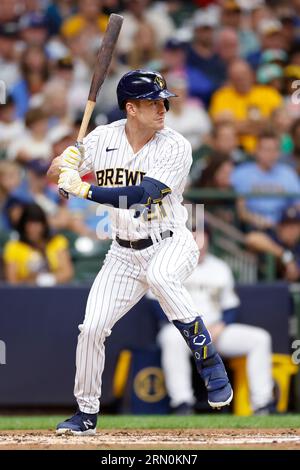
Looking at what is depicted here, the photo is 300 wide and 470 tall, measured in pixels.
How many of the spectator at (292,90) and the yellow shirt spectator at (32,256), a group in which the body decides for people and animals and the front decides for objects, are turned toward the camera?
2

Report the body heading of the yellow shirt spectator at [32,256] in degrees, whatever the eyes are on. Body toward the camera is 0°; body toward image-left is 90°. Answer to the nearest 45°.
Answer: approximately 0°

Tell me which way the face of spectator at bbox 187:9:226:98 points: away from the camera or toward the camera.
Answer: toward the camera

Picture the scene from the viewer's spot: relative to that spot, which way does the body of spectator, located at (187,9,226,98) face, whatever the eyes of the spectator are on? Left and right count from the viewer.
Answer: facing the viewer

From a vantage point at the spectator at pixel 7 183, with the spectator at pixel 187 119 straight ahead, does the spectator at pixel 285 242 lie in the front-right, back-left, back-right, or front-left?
front-right

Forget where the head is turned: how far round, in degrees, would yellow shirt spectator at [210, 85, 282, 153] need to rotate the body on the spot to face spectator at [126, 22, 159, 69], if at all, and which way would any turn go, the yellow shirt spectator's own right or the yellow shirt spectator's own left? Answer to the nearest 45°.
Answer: approximately 90° to the yellow shirt spectator's own right

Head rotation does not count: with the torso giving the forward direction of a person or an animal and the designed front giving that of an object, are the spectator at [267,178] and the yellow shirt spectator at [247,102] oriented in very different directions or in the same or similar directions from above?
same or similar directions

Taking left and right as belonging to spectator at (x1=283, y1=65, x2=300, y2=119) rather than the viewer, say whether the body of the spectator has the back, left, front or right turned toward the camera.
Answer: front

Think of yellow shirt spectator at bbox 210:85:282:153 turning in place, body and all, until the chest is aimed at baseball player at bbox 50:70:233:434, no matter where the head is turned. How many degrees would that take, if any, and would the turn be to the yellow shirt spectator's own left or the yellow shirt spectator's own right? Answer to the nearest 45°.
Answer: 0° — they already face them

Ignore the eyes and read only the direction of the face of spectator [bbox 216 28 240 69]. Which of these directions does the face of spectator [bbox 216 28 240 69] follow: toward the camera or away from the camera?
toward the camera
